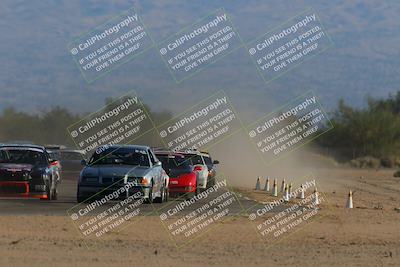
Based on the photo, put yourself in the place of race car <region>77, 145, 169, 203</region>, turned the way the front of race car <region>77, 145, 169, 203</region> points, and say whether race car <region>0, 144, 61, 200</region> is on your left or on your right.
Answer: on your right

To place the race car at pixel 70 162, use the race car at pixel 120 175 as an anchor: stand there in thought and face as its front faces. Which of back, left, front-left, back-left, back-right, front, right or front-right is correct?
back-right

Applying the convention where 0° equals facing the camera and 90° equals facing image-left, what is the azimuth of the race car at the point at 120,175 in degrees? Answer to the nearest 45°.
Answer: approximately 45°

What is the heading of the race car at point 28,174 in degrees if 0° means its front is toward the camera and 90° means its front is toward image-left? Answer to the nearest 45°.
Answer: approximately 45°
